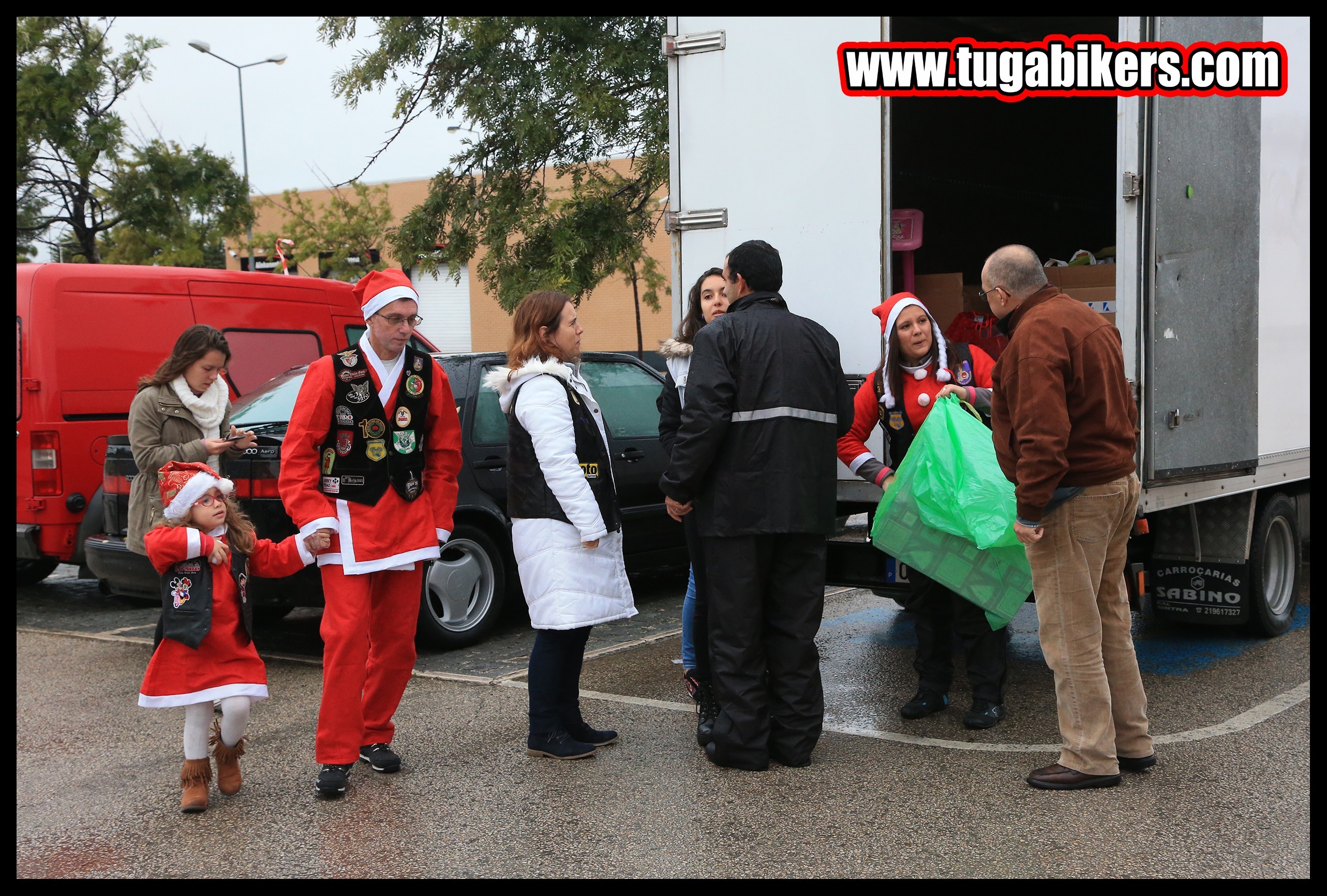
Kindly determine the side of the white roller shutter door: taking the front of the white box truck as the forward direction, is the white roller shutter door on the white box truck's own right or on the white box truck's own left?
on the white box truck's own left

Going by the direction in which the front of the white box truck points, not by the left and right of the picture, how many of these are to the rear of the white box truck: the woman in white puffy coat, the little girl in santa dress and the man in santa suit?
3

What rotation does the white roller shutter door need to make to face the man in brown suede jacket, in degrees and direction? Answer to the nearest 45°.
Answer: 0° — it already faces them

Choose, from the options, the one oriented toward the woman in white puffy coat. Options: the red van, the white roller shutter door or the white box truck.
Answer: the white roller shutter door

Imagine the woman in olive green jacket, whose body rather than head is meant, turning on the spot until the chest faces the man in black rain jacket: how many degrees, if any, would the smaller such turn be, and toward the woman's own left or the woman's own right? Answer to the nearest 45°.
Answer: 0° — they already face them

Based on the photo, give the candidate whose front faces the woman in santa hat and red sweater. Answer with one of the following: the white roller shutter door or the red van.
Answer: the white roller shutter door

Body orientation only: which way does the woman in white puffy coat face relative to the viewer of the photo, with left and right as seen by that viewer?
facing to the right of the viewer

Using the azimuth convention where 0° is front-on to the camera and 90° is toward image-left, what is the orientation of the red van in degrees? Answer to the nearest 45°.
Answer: approximately 225°
